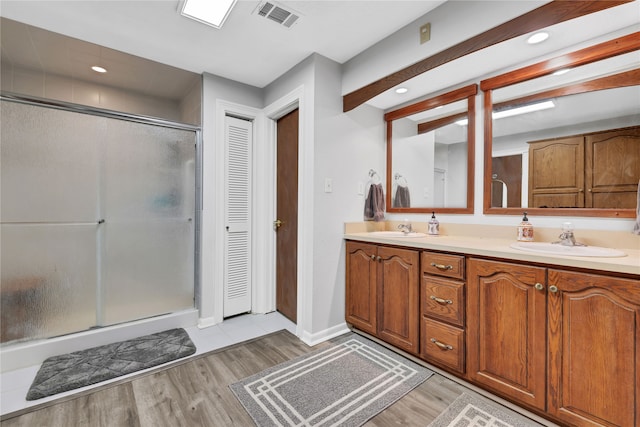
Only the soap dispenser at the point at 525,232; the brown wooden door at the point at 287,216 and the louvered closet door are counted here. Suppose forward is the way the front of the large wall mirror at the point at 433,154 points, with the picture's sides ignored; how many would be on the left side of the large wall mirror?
1

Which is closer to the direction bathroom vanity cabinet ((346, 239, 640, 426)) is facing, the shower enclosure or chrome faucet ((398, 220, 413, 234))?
the shower enclosure

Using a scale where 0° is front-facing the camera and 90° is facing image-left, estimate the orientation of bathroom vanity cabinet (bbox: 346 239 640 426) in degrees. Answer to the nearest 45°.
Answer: approximately 45°

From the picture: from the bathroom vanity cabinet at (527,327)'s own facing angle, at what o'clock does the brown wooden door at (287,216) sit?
The brown wooden door is roughly at 2 o'clock from the bathroom vanity cabinet.

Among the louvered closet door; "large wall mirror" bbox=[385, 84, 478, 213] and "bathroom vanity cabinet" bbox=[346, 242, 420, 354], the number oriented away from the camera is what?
0

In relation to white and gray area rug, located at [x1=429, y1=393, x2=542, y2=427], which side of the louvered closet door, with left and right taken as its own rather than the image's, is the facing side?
front

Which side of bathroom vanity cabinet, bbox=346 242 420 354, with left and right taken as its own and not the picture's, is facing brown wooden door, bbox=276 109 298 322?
right

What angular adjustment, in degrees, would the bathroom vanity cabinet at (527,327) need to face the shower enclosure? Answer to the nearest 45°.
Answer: approximately 45° to its right

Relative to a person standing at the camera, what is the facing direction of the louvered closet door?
facing the viewer and to the right of the viewer

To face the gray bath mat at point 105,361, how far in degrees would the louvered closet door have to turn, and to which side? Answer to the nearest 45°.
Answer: approximately 90° to its right

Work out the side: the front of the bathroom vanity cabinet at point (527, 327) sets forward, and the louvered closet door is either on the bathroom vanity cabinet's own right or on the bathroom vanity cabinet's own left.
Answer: on the bathroom vanity cabinet's own right
